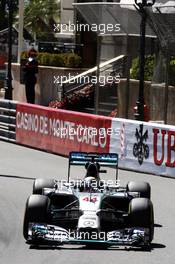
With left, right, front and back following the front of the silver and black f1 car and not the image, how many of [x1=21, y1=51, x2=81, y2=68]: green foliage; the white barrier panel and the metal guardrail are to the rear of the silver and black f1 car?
3

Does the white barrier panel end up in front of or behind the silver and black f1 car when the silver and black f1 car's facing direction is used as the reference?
behind

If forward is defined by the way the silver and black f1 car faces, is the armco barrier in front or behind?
behind

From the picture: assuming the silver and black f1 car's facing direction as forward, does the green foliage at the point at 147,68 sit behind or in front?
behind

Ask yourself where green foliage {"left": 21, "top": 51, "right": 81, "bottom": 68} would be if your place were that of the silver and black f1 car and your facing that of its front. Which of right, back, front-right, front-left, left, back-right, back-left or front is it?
back

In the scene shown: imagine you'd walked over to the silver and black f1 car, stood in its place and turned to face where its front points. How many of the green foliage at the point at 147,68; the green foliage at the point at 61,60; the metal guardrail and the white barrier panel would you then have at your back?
4

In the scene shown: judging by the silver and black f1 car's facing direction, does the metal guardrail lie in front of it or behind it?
behind
